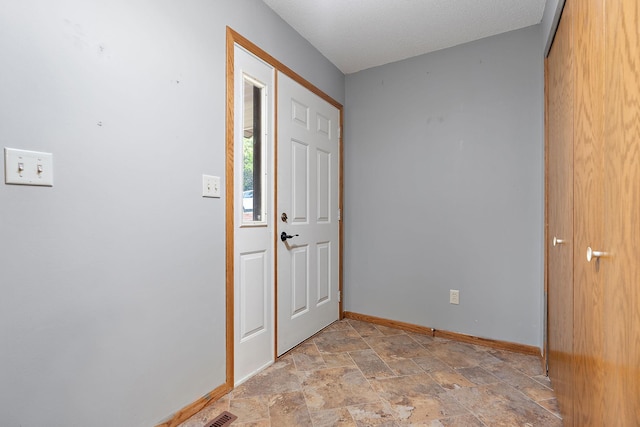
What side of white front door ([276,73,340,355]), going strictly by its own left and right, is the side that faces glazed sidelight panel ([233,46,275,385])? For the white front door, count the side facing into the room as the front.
right

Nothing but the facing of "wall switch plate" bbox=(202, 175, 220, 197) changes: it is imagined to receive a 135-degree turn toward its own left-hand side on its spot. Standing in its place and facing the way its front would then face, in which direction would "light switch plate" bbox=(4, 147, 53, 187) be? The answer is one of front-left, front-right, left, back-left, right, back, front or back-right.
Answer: back-left

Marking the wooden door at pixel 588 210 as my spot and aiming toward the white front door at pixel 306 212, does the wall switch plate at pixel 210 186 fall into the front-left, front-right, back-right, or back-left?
front-left

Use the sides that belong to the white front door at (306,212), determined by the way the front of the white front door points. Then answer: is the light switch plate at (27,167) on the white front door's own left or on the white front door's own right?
on the white front door's own right

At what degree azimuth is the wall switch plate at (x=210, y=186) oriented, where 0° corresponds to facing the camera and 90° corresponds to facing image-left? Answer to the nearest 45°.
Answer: approximately 315°

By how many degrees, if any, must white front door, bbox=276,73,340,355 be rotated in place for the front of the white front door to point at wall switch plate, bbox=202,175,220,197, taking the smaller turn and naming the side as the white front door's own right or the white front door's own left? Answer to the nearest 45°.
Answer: approximately 90° to the white front door's own right

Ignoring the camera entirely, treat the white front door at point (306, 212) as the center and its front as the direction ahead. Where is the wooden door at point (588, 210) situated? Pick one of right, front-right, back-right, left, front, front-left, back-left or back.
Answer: front

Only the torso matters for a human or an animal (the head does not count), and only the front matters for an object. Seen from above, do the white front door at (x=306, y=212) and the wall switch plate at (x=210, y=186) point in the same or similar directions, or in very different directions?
same or similar directions

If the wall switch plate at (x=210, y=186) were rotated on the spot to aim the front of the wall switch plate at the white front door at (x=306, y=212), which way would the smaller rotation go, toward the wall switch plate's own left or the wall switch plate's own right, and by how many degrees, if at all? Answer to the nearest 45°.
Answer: approximately 90° to the wall switch plate's own left

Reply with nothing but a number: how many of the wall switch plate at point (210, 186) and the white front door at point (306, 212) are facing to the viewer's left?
0
